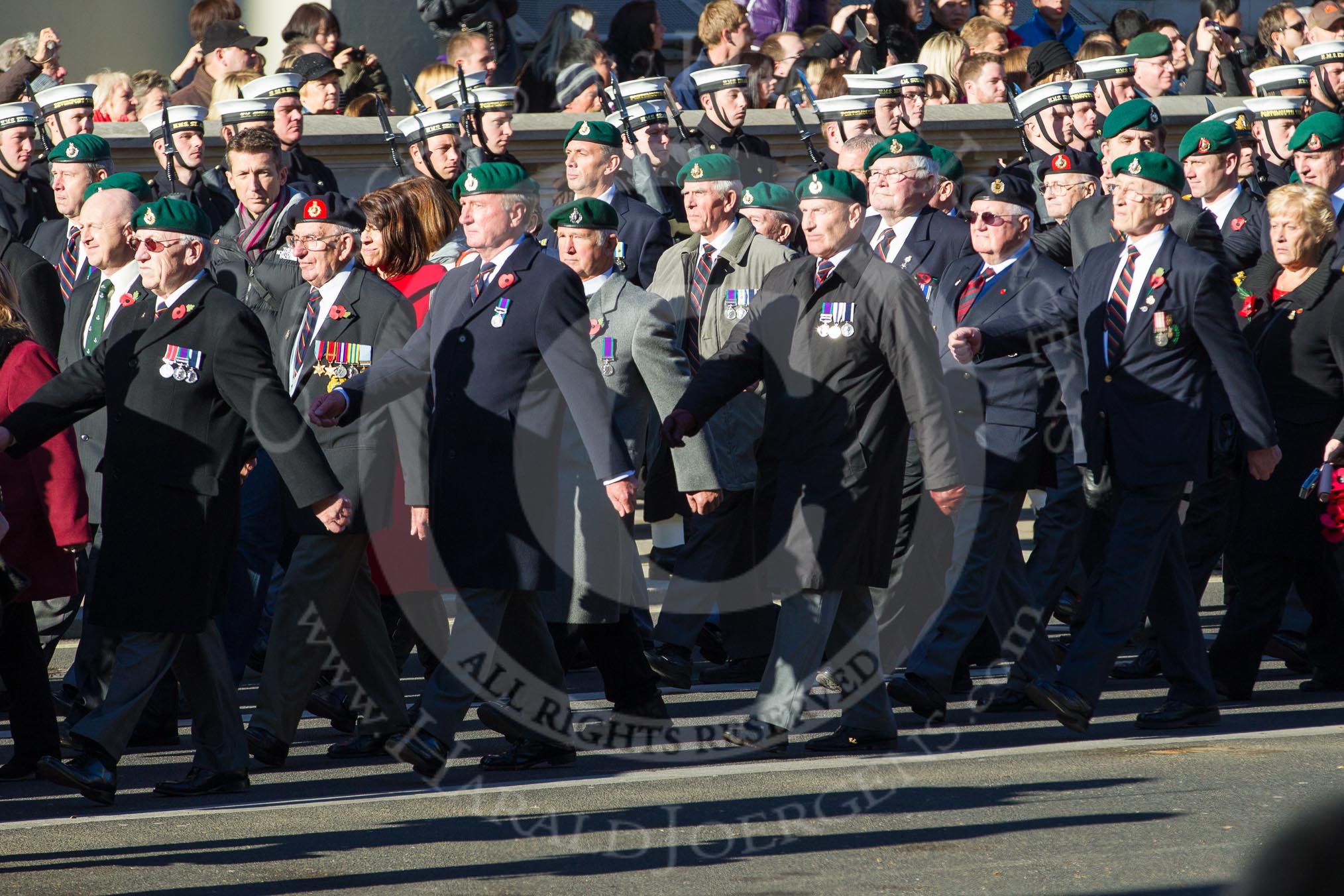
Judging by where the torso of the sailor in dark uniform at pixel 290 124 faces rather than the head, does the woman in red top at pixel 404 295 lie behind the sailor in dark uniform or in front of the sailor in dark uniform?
in front

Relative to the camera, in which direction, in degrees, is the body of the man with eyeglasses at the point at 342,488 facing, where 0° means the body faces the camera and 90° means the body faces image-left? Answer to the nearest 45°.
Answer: approximately 45°

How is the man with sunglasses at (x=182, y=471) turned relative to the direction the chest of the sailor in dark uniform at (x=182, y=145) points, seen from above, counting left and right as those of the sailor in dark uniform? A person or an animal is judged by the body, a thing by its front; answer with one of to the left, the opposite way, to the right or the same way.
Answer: to the right

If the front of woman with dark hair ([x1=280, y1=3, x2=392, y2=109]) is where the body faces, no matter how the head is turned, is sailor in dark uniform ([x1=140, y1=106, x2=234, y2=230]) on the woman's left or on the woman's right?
on the woman's right

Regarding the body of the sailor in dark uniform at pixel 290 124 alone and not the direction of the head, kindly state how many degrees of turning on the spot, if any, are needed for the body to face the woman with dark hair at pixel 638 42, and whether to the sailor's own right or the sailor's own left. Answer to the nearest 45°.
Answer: approximately 90° to the sailor's own left

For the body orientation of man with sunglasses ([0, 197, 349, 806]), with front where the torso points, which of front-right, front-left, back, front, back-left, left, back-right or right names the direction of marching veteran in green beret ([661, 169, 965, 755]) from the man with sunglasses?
back-left

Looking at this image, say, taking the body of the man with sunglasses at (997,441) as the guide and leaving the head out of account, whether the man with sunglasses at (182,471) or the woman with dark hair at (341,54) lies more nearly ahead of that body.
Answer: the man with sunglasses

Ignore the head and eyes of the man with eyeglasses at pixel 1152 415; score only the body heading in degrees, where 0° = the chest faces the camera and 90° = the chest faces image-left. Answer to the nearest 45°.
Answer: approximately 45°

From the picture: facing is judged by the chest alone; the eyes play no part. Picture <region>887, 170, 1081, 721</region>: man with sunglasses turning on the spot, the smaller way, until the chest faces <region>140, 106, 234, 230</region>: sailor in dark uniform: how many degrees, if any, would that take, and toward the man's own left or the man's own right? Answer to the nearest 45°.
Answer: approximately 90° to the man's own right

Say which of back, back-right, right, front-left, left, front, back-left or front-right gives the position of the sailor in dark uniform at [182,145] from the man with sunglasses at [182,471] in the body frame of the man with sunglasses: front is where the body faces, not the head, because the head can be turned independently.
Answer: back-right
